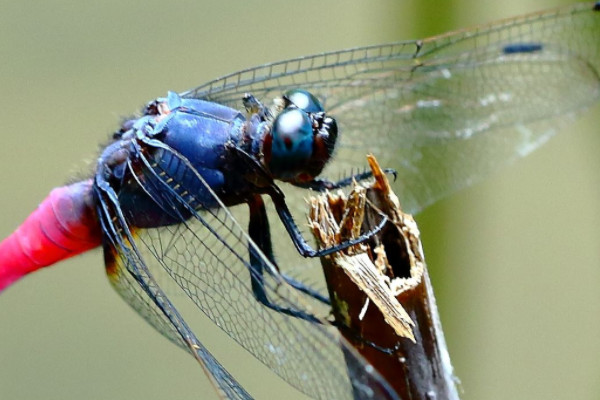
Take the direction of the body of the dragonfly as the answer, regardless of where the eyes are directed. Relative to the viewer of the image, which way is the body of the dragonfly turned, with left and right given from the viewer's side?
facing to the right of the viewer
